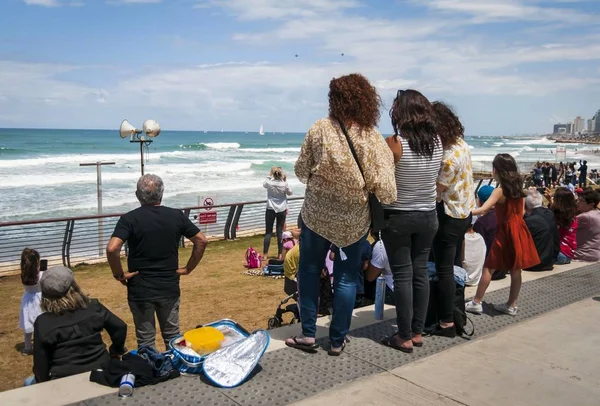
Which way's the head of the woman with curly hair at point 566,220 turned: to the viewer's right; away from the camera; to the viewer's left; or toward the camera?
away from the camera

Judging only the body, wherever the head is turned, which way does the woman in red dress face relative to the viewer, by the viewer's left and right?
facing away from the viewer and to the left of the viewer

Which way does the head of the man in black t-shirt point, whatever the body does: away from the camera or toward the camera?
away from the camera

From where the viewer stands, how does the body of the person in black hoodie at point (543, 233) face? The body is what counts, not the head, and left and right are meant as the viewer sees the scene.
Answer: facing away from the viewer and to the left of the viewer

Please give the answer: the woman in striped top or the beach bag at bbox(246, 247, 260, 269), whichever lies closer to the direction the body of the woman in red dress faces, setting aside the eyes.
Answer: the beach bag

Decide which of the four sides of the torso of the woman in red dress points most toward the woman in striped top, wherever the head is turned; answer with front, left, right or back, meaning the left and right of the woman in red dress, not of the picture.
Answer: left

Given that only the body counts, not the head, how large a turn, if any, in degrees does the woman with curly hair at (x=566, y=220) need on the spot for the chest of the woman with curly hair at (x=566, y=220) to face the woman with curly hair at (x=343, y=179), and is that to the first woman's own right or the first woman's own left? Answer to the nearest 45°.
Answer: approximately 135° to the first woman's own left

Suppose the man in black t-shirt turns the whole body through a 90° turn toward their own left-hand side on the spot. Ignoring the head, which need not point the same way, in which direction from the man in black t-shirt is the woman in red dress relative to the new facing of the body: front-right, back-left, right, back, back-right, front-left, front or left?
back

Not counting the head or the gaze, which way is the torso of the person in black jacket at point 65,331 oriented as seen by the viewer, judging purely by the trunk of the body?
away from the camera

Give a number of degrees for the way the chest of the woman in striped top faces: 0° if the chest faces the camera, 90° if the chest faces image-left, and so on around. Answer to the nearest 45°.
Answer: approximately 135°
